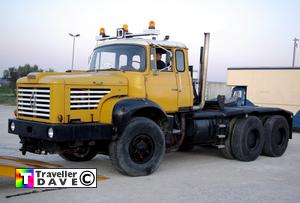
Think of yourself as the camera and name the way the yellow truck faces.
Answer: facing the viewer and to the left of the viewer
